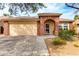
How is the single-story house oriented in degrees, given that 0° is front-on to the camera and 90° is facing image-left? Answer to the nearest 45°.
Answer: approximately 0°

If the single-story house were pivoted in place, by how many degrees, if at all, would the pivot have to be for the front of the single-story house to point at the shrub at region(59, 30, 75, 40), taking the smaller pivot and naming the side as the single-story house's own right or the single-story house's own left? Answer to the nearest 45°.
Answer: approximately 90° to the single-story house's own left
